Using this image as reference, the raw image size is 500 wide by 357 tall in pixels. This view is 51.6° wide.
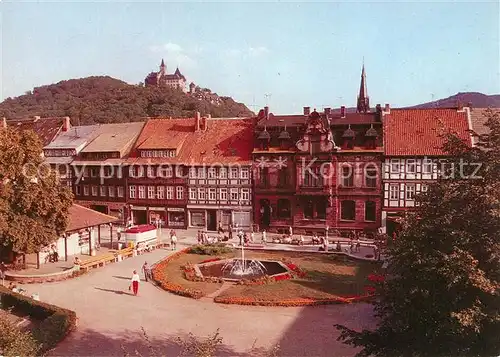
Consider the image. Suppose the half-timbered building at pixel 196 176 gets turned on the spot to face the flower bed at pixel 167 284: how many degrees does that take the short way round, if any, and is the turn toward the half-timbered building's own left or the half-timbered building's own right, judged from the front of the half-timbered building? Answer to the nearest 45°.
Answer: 0° — it already faces it

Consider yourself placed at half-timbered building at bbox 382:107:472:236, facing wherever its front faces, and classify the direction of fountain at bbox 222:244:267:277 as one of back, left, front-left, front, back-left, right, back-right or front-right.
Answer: front-right

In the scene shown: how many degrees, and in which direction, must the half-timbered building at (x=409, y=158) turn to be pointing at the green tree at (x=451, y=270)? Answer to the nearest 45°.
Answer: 0° — it already faces it

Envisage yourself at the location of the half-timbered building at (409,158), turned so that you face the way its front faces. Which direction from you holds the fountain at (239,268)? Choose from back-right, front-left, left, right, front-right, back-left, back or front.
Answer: front-right

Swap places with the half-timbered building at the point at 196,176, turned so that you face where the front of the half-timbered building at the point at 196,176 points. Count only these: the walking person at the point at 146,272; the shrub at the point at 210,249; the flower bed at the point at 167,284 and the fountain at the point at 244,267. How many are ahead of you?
4

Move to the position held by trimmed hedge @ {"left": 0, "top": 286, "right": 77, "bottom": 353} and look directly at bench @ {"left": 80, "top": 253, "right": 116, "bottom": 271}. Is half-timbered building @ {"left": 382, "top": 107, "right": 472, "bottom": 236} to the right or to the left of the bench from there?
right

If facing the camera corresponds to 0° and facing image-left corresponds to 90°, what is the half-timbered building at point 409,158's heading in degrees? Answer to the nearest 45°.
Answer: approximately 0°

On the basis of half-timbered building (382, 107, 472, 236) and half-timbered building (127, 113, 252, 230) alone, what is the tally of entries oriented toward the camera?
2

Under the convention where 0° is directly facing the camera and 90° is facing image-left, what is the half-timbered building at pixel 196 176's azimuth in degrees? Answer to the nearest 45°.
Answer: approximately 0°

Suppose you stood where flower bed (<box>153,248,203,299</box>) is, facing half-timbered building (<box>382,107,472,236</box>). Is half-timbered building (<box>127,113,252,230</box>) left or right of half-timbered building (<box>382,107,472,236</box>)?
left
